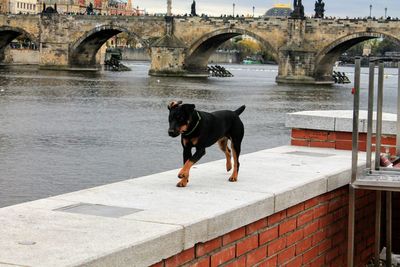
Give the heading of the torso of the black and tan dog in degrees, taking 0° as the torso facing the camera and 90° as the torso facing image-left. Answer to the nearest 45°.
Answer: approximately 45°

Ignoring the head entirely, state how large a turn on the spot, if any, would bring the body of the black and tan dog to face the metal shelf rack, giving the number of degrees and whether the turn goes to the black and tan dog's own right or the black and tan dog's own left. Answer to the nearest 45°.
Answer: approximately 135° to the black and tan dog's own left

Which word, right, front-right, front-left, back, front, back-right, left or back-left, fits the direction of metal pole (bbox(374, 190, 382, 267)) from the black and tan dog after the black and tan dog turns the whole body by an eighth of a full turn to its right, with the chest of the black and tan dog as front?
back
